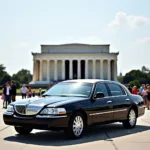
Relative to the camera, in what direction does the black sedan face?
facing the viewer and to the left of the viewer
